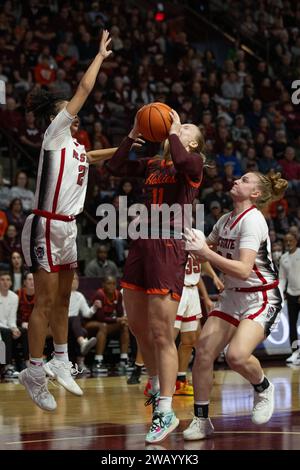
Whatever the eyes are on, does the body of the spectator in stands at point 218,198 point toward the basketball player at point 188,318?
yes

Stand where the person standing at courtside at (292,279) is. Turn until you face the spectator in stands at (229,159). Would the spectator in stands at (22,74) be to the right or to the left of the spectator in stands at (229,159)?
left

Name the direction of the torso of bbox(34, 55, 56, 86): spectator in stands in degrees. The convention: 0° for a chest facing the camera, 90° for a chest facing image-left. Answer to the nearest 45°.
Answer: approximately 0°

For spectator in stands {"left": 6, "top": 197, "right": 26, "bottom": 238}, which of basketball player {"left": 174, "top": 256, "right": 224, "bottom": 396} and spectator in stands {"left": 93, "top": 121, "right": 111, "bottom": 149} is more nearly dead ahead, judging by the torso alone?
the basketball player

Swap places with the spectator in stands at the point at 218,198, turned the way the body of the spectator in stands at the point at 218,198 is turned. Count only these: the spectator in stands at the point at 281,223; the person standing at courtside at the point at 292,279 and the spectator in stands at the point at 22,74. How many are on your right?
1

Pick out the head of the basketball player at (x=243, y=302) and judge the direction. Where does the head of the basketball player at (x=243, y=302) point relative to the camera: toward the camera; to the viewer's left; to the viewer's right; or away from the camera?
to the viewer's left

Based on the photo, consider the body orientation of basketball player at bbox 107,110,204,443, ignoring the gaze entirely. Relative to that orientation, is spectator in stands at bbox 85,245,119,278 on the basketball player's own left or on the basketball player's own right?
on the basketball player's own right

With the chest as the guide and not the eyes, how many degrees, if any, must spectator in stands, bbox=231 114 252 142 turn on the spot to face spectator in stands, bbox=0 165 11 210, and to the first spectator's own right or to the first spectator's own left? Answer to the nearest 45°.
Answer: approximately 45° to the first spectator's own right

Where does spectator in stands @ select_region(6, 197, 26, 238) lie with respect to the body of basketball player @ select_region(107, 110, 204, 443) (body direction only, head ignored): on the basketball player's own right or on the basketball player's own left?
on the basketball player's own right
